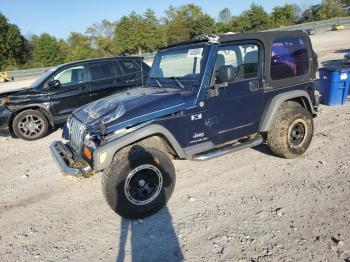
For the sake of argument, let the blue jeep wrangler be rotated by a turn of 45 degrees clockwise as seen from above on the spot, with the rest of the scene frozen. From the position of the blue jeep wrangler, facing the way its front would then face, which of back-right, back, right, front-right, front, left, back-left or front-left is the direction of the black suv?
front-right

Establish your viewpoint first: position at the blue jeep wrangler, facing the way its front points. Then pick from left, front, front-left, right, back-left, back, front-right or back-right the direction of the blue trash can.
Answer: back

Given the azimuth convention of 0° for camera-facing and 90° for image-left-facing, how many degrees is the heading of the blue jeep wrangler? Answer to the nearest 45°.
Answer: approximately 45°

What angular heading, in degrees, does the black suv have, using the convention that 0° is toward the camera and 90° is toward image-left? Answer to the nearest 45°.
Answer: approximately 90°

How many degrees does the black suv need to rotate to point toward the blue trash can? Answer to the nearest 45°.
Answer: approximately 180°
